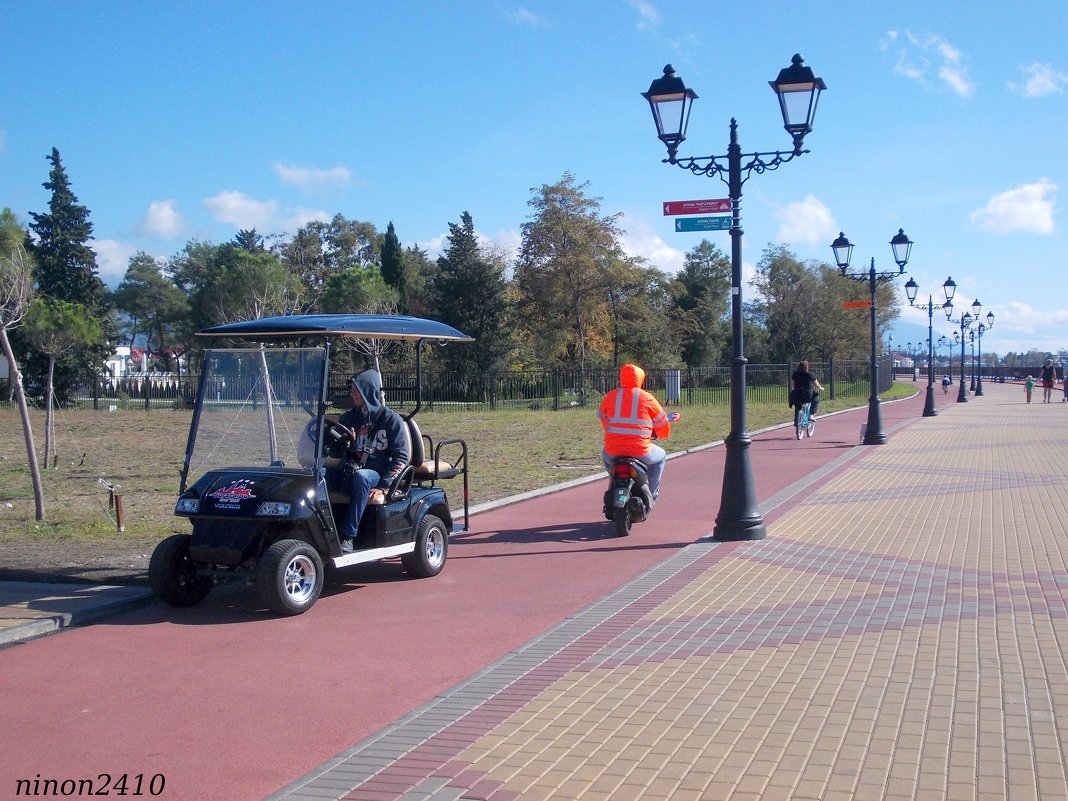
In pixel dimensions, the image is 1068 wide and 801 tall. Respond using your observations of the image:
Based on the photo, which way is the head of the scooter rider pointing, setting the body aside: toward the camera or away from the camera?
away from the camera

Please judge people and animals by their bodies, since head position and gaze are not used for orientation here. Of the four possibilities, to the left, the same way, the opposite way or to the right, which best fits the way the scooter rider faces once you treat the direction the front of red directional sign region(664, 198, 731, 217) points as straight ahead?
the opposite way

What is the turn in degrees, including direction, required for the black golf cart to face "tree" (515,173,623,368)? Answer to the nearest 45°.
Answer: approximately 135° to its right

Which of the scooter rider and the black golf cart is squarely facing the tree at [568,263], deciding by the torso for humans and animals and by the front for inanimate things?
the scooter rider

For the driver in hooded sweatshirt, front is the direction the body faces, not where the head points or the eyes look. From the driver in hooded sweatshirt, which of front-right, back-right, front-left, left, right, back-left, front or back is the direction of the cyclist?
back

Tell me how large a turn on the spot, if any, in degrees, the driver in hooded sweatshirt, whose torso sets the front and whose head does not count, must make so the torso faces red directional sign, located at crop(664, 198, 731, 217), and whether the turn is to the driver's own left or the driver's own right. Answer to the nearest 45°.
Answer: approximately 180°

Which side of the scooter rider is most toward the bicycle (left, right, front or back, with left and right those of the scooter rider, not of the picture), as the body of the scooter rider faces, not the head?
front

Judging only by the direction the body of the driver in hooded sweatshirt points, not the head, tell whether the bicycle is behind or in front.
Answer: behind

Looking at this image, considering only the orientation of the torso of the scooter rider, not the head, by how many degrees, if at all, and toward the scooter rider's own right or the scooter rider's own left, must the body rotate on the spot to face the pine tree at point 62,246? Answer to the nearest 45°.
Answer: approximately 45° to the scooter rider's own left

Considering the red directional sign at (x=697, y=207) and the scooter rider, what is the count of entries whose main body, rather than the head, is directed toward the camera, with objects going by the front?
1

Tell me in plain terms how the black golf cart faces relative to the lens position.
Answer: facing the viewer and to the left of the viewer

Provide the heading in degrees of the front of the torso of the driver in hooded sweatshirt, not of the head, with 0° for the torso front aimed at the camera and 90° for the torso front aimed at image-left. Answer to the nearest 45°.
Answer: approximately 45°

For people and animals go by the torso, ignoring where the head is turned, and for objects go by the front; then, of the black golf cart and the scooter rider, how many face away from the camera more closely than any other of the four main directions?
1

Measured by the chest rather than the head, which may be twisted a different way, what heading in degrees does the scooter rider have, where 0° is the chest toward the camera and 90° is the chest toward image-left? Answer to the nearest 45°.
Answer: approximately 180°

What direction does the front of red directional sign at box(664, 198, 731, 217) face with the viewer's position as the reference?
facing the viewer
